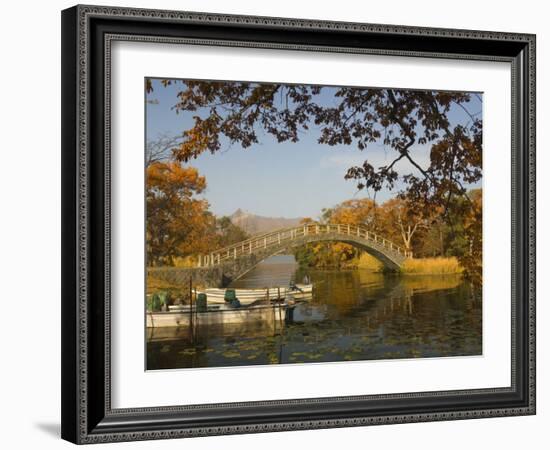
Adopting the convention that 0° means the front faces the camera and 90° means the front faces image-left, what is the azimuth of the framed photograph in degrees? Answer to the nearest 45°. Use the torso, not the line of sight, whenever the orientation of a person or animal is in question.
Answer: approximately 315°
